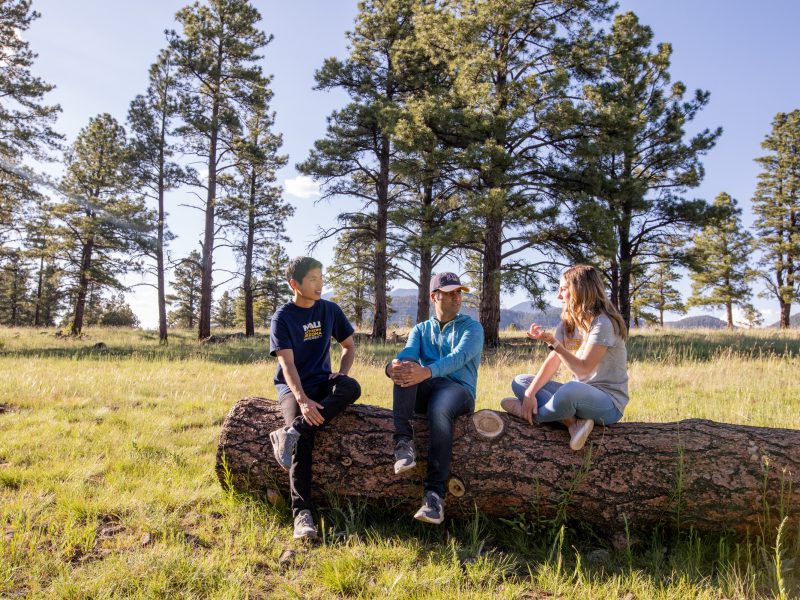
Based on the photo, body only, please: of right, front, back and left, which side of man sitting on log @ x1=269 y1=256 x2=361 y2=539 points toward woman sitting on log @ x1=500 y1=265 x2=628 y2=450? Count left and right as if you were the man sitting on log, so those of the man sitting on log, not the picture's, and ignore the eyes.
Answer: left

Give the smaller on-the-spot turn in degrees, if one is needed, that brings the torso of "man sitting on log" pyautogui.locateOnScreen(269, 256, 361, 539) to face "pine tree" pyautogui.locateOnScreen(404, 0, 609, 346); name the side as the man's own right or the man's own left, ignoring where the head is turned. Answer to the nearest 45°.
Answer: approximately 135° to the man's own left

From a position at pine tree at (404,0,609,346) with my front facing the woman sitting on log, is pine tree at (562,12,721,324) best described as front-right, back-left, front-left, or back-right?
back-left

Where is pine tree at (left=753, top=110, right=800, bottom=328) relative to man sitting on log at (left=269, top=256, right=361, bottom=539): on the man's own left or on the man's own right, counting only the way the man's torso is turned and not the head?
on the man's own left

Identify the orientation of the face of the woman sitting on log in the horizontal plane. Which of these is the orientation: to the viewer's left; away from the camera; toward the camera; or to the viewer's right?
to the viewer's left

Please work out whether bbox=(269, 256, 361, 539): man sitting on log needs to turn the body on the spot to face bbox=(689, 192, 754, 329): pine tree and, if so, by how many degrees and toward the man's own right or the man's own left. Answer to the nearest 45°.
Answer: approximately 135° to the man's own left

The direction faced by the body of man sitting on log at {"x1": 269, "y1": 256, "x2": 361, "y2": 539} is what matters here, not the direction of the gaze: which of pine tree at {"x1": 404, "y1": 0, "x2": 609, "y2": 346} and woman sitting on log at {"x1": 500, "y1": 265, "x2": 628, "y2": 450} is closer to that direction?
the woman sitting on log

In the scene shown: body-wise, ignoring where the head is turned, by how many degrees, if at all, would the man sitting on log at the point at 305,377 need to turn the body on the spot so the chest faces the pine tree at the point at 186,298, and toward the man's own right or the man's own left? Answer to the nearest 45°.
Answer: approximately 180°

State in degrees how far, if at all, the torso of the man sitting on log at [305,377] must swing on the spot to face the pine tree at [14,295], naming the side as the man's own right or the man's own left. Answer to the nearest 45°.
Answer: approximately 135° to the man's own right

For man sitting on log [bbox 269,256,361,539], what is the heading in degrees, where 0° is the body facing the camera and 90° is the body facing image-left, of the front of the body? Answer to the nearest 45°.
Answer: approximately 0°

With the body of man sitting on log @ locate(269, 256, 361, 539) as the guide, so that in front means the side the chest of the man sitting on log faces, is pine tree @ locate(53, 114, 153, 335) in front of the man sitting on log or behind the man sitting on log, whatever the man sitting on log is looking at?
behind

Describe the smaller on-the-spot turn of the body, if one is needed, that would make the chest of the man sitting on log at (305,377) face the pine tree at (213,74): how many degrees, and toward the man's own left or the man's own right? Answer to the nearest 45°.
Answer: approximately 180°
